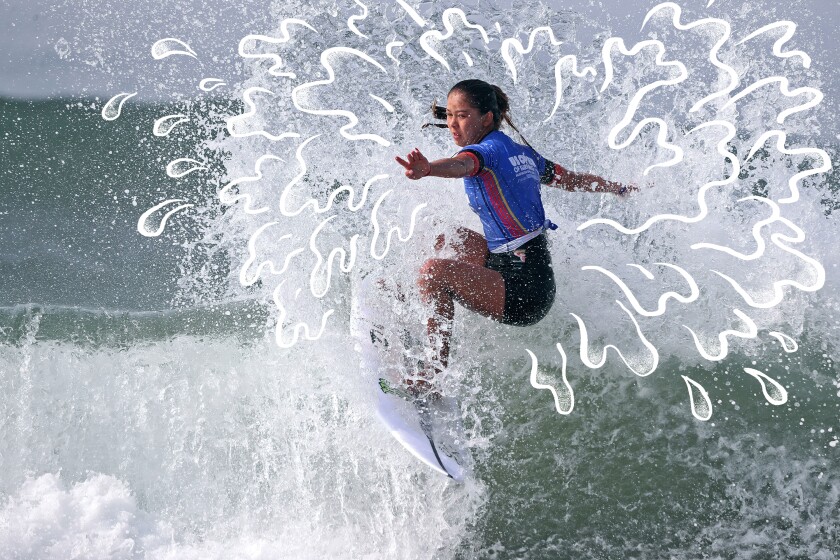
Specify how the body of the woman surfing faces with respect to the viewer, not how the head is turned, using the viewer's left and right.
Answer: facing to the left of the viewer
